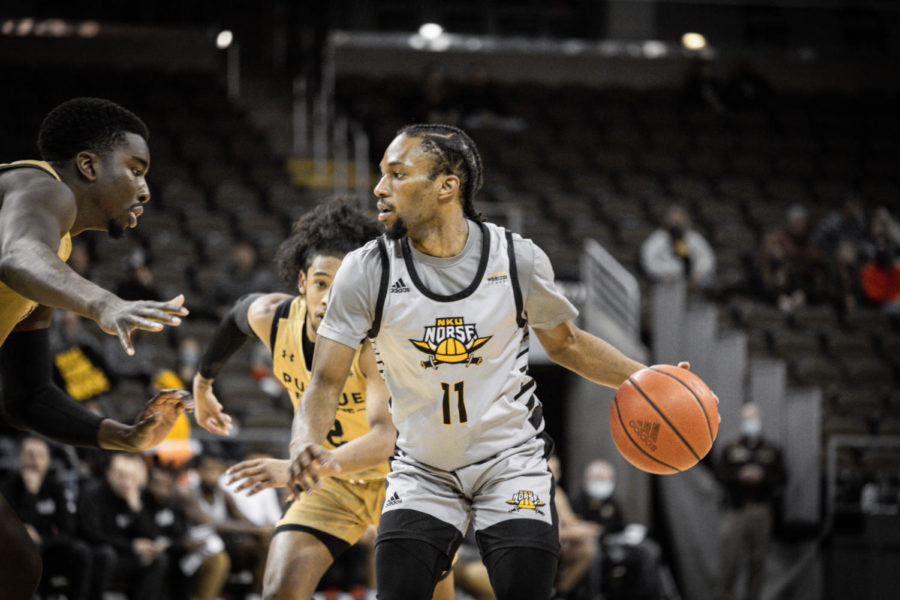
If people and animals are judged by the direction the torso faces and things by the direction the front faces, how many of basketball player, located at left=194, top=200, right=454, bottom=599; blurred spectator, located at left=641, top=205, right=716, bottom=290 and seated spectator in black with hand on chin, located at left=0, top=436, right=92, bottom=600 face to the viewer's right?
0

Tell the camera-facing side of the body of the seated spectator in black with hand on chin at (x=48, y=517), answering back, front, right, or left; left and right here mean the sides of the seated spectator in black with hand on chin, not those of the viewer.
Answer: front

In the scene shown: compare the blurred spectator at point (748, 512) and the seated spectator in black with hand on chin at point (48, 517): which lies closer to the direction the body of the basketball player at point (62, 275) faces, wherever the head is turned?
the blurred spectator

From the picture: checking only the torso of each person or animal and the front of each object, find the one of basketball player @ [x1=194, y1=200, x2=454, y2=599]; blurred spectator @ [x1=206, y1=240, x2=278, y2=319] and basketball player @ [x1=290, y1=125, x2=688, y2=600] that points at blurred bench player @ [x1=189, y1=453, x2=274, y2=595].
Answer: blurred spectator @ [x1=206, y1=240, x2=278, y2=319]

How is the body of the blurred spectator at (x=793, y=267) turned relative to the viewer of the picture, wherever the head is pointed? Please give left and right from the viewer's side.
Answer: facing the viewer

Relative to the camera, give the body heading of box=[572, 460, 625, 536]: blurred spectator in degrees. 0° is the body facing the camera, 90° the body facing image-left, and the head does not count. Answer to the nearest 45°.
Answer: approximately 0°

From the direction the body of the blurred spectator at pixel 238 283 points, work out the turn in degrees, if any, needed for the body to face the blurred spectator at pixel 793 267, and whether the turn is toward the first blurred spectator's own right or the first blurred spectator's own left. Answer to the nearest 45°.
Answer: approximately 90° to the first blurred spectator's own left

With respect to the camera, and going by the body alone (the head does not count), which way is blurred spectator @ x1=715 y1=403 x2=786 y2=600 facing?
toward the camera

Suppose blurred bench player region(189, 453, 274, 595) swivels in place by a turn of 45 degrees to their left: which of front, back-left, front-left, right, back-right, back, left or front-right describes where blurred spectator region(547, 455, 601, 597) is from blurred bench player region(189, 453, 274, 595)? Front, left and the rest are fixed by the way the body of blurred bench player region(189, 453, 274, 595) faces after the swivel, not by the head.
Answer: front

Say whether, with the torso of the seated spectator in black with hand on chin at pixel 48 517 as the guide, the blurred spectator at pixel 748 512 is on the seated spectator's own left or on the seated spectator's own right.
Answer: on the seated spectator's own left

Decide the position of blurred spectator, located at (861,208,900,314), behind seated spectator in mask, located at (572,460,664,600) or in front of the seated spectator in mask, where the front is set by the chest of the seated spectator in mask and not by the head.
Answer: behind

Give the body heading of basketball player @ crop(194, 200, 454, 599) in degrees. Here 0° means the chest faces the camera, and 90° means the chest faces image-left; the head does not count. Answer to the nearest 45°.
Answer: approximately 0°
